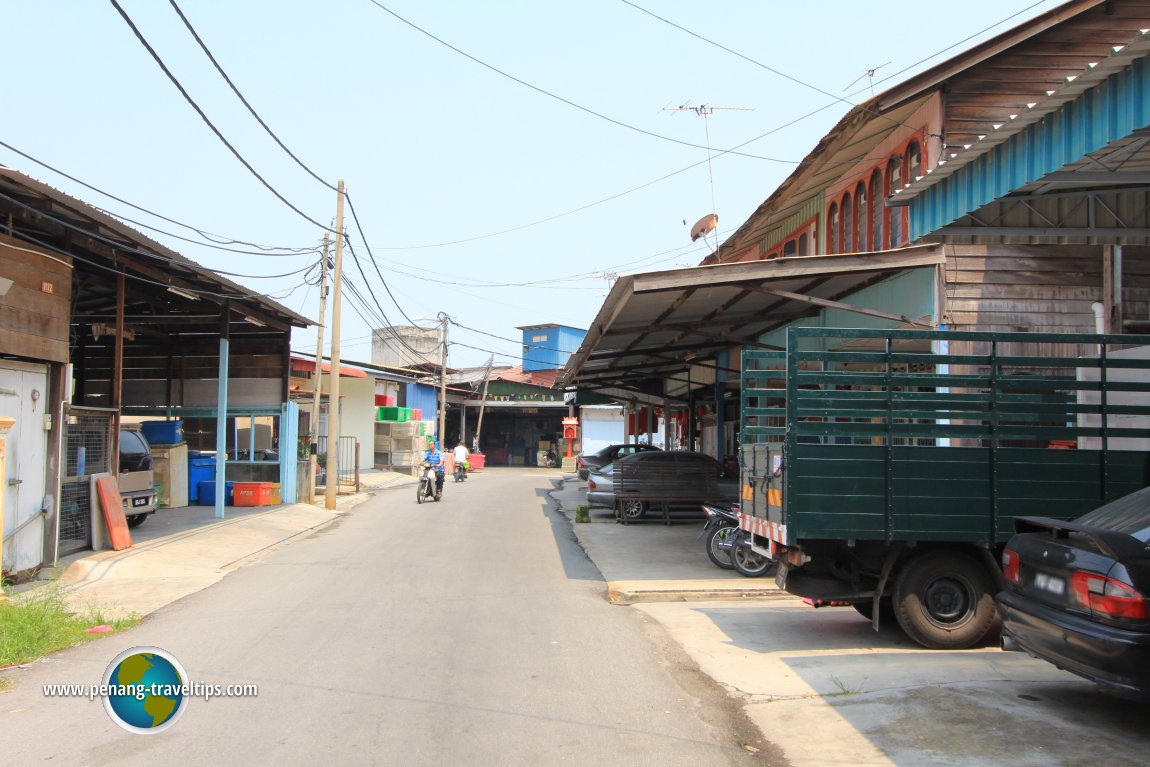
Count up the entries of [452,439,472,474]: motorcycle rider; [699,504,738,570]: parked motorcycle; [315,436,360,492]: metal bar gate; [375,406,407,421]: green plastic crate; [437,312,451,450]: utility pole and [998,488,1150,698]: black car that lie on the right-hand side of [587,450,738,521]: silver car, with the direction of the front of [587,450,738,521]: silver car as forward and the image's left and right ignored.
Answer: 2

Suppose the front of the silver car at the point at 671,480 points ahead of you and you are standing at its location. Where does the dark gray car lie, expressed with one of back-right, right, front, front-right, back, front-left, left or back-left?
left

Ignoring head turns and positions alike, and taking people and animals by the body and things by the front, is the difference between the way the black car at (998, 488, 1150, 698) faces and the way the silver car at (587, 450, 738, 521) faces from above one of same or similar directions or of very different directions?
same or similar directions

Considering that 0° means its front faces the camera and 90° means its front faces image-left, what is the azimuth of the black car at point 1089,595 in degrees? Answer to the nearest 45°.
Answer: approximately 225°

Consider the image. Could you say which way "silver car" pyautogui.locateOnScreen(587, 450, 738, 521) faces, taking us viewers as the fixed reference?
facing to the right of the viewer

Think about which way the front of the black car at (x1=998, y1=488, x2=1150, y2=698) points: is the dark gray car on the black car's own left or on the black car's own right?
on the black car's own left
